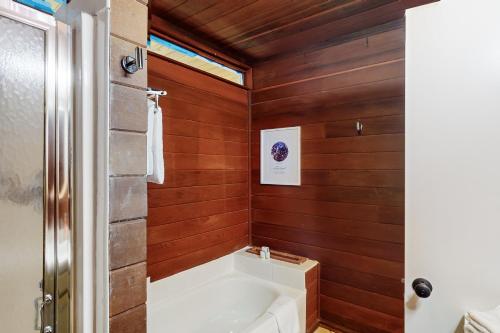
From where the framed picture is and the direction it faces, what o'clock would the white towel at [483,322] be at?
The white towel is roughly at 10 o'clock from the framed picture.

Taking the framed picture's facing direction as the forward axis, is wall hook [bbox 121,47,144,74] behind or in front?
in front

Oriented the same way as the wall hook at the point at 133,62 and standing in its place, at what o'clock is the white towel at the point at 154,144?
The white towel is roughly at 8 o'clock from the wall hook.

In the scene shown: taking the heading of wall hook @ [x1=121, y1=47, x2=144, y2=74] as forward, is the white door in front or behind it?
in front

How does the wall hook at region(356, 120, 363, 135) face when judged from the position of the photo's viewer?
facing the viewer and to the left of the viewer

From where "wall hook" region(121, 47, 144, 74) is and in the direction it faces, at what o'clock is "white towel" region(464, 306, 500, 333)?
The white towel is roughly at 11 o'clock from the wall hook.

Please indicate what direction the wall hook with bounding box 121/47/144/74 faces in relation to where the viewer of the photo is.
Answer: facing the viewer and to the right of the viewer

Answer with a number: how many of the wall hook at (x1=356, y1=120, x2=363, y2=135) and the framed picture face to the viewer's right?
0

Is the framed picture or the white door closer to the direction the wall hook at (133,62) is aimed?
the white door

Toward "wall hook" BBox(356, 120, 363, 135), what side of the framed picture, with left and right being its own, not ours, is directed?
left

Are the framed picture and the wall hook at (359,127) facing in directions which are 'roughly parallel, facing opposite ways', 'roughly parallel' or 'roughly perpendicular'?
roughly parallel
